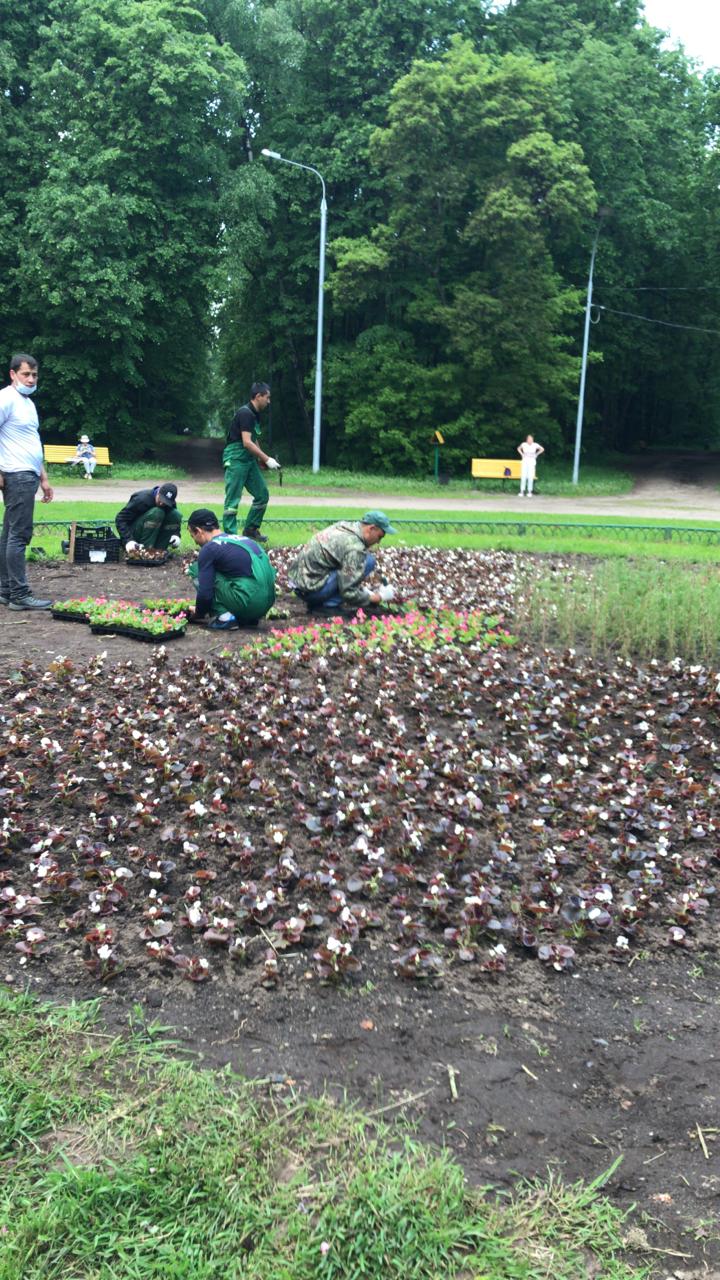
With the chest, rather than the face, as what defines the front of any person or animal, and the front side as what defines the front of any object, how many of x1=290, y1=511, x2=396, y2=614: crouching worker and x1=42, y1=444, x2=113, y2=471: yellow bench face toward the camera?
1

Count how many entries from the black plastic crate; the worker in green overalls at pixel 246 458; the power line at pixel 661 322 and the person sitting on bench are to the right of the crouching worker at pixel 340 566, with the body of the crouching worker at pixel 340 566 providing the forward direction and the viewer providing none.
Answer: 0

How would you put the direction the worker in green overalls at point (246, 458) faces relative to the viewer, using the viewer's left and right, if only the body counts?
facing to the right of the viewer

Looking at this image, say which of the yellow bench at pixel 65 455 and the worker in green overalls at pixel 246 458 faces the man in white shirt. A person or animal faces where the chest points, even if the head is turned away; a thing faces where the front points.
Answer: the yellow bench

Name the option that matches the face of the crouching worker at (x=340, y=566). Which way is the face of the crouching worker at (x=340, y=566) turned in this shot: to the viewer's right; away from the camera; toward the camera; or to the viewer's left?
to the viewer's right

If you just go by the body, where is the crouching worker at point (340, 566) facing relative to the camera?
to the viewer's right

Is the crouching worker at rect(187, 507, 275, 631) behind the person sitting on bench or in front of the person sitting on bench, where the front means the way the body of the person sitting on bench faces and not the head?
in front

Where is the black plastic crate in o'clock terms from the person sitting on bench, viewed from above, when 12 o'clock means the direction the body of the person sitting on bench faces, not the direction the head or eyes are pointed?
The black plastic crate is roughly at 12 o'clock from the person sitting on bench.

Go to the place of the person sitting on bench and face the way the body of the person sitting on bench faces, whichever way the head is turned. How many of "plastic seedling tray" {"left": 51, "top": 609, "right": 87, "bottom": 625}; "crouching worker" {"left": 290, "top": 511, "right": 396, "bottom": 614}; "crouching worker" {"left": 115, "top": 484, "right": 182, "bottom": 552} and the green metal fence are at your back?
0

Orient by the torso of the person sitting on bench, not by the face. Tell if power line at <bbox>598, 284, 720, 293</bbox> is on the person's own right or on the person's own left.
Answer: on the person's own left

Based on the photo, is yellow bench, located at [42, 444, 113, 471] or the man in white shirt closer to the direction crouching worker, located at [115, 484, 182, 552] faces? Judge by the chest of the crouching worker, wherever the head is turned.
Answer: the man in white shirt

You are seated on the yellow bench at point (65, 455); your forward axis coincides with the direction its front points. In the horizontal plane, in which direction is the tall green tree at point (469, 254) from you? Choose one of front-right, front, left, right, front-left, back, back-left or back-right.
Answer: left

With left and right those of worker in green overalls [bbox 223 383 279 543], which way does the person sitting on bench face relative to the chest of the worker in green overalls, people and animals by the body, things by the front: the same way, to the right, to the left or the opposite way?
to the right

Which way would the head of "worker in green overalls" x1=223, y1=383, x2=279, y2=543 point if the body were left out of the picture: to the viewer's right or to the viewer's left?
to the viewer's right

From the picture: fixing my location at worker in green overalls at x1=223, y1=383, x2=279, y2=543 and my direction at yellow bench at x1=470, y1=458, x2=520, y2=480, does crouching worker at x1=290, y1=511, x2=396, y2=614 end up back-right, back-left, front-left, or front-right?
back-right

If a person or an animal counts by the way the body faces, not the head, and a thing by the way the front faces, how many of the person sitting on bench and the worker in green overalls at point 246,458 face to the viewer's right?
1

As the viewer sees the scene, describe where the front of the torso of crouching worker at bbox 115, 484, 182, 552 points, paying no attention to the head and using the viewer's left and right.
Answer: facing the viewer and to the right of the viewer

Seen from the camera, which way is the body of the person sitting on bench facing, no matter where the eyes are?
toward the camera

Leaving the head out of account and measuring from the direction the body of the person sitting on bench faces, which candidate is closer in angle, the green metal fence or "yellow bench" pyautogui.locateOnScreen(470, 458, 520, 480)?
the green metal fence

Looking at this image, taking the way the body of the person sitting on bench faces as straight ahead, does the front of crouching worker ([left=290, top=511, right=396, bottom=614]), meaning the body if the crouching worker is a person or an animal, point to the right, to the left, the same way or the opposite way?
to the left
